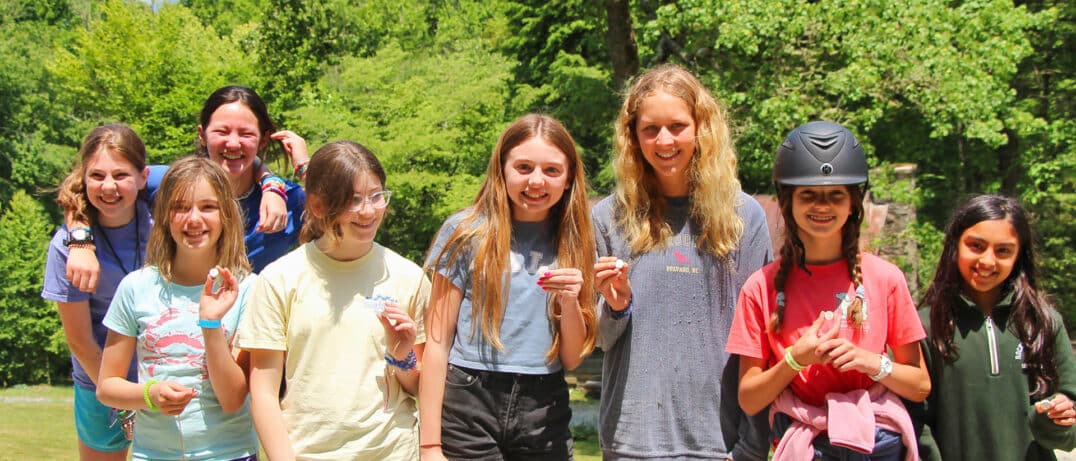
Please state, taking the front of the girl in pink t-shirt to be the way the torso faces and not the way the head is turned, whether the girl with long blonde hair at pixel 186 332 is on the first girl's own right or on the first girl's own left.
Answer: on the first girl's own right

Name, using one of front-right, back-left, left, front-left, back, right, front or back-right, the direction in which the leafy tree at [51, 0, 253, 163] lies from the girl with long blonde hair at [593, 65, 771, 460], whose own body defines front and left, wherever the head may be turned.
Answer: back-right

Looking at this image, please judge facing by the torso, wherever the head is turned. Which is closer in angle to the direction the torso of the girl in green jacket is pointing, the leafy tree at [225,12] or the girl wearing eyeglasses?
the girl wearing eyeglasses

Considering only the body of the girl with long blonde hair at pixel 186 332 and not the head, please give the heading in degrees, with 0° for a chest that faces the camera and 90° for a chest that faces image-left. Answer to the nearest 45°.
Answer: approximately 0°

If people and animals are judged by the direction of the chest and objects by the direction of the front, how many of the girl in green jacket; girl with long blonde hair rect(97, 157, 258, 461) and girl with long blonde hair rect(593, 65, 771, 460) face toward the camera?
3

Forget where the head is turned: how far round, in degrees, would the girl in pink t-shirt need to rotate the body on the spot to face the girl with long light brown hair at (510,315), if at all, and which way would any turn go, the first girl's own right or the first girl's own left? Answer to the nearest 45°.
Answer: approximately 90° to the first girl's own right

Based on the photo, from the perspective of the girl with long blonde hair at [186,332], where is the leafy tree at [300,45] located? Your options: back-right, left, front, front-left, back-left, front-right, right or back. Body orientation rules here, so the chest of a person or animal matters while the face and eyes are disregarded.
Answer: back

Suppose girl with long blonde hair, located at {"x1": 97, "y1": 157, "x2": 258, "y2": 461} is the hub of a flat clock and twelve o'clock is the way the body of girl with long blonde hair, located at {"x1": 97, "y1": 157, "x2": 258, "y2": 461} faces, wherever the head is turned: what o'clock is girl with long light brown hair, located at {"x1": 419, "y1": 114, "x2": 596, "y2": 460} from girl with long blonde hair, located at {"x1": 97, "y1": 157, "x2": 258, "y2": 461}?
girl with long light brown hair, located at {"x1": 419, "y1": 114, "x2": 596, "y2": 460} is roughly at 10 o'clock from girl with long blonde hair, located at {"x1": 97, "y1": 157, "x2": 258, "y2": 461}.

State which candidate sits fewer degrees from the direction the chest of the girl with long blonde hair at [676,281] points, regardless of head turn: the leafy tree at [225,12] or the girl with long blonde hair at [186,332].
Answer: the girl with long blonde hair

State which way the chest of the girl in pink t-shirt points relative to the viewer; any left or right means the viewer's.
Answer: facing the viewer
